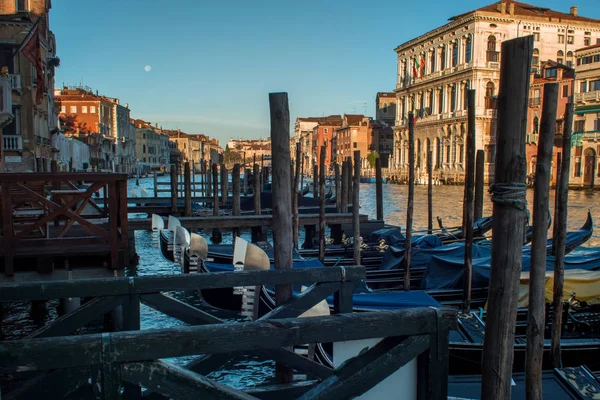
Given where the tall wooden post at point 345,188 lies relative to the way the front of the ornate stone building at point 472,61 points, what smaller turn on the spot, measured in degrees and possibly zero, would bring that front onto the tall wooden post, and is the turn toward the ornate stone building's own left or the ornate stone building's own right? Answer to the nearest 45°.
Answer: approximately 45° to the ornate stone building's own left

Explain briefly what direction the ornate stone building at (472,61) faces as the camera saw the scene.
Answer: facing the viewer and to the left of the viewer

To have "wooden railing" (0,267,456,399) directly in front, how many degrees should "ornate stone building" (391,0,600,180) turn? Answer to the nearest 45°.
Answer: approximately 45° to its left

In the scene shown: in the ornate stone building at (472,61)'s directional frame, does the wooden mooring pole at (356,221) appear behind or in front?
in front

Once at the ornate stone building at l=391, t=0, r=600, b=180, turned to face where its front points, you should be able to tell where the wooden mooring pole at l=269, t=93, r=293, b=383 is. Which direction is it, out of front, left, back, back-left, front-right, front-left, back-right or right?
front-left

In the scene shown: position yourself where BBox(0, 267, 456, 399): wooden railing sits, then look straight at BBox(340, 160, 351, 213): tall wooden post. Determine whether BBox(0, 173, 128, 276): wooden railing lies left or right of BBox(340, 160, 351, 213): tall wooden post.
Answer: left
